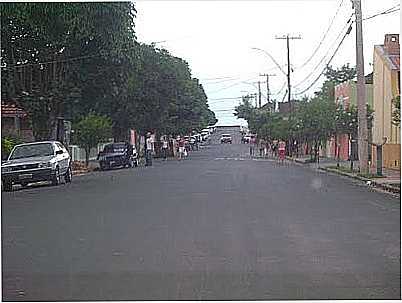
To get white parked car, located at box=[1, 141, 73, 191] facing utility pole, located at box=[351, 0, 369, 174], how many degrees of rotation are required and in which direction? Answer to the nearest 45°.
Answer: approximately 135° to its left

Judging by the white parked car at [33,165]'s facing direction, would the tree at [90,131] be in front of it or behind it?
behind

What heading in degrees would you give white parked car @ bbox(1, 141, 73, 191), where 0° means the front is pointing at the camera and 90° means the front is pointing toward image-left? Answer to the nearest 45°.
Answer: approximately 45°

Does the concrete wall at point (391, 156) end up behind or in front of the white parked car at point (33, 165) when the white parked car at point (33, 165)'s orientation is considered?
behind

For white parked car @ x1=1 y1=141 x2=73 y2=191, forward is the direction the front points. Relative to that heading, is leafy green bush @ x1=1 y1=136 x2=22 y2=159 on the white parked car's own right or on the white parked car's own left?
on the white parked car's own right

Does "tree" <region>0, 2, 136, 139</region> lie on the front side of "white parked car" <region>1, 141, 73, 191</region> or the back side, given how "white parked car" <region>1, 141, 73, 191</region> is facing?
on the back side
